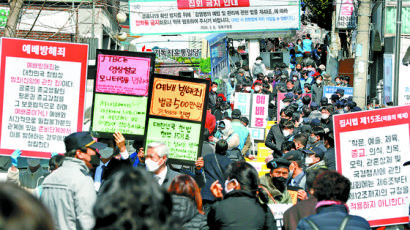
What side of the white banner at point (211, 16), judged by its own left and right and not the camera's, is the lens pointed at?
front

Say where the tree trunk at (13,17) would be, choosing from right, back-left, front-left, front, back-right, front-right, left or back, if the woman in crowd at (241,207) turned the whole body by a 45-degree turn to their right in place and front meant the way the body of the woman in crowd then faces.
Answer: front-left

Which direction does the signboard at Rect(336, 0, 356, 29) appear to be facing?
toward the camera

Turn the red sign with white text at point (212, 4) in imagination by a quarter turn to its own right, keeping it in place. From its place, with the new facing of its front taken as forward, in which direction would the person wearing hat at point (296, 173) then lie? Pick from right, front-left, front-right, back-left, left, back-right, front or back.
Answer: left

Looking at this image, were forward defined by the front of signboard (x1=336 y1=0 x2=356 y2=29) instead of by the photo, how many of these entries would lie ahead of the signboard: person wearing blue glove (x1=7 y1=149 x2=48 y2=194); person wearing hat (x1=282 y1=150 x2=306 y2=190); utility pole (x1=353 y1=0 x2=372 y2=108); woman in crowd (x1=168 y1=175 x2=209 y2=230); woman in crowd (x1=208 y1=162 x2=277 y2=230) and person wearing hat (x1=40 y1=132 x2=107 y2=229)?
6

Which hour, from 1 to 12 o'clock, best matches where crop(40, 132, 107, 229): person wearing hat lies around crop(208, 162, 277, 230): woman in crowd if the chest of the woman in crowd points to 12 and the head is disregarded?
The person wearing hat is roughly at 10 o'clock from the woman in crowd.

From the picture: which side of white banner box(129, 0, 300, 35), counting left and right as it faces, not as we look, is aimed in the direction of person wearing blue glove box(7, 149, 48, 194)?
front

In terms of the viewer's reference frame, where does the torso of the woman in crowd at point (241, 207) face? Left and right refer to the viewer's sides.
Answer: facing away from the viewer and to the left of the viewer

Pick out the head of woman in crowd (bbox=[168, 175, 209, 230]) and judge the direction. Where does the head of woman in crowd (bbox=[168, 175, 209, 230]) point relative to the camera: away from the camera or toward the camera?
away from the camera
